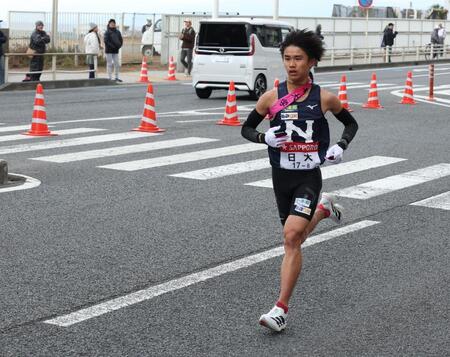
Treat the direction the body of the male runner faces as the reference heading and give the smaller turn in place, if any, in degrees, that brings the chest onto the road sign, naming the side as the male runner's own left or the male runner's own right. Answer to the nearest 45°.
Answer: approximately 135° to the male runner's own right

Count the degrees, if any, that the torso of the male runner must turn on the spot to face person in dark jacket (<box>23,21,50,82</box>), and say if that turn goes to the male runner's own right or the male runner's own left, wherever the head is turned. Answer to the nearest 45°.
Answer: approximately 135° to the male runner's own right

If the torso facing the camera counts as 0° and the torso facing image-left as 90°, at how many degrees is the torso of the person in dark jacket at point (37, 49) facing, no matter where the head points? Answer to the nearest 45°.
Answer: approximately 315°

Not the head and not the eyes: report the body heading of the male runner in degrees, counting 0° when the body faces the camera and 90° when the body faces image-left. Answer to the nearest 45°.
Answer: approximately 45°

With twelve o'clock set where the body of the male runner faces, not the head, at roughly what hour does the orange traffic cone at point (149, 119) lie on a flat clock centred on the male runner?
The orange traffic cone is roughly at 4 o'clock from the male runner.

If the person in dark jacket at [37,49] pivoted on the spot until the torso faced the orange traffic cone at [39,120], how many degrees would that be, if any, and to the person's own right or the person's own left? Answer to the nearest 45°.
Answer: approximately 45° to the person's own right
